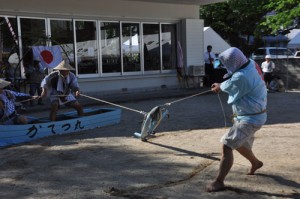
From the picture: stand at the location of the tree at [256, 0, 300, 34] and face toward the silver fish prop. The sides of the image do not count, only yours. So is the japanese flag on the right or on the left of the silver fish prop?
right

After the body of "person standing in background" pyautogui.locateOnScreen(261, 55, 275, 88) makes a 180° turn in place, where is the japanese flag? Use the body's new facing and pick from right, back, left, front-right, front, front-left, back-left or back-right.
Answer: back-left

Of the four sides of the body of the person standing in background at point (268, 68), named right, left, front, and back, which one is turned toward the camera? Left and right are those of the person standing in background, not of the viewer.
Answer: front

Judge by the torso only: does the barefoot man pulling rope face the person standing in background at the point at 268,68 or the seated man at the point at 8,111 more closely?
the seated man

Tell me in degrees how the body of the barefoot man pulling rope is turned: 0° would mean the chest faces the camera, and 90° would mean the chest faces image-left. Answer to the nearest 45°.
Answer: approximately 90°

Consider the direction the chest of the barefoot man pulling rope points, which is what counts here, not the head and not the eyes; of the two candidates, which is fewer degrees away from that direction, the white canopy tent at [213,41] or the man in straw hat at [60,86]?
the man in straw hat

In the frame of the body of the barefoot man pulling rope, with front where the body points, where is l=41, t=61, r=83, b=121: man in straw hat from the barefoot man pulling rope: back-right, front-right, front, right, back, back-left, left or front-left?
front-right

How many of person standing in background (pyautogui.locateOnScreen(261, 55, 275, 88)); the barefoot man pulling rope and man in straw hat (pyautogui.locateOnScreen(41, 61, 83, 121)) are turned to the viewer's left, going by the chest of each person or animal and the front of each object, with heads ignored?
1

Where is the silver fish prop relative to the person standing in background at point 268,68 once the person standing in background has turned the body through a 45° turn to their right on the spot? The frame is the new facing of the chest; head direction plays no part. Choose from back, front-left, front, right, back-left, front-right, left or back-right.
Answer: front-left

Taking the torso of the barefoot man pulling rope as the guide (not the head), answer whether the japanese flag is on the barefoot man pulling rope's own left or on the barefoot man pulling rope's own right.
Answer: on the barefoot man pulling rope's own right

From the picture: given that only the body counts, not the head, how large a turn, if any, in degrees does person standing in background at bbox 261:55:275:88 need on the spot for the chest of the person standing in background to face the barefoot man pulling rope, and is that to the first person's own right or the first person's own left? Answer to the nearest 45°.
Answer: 0° — they already face them

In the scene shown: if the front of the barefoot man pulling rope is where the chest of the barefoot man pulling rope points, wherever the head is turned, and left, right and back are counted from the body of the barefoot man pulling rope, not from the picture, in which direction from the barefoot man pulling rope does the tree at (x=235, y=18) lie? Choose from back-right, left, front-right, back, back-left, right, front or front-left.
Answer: right

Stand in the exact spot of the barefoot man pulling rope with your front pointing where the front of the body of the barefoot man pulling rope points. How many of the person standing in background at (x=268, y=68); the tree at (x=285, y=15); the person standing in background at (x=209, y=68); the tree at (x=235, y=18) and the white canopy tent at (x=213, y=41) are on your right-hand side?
5

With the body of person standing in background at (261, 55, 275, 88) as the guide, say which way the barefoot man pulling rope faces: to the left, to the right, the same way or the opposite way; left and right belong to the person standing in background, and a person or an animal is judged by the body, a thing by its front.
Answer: to the right
